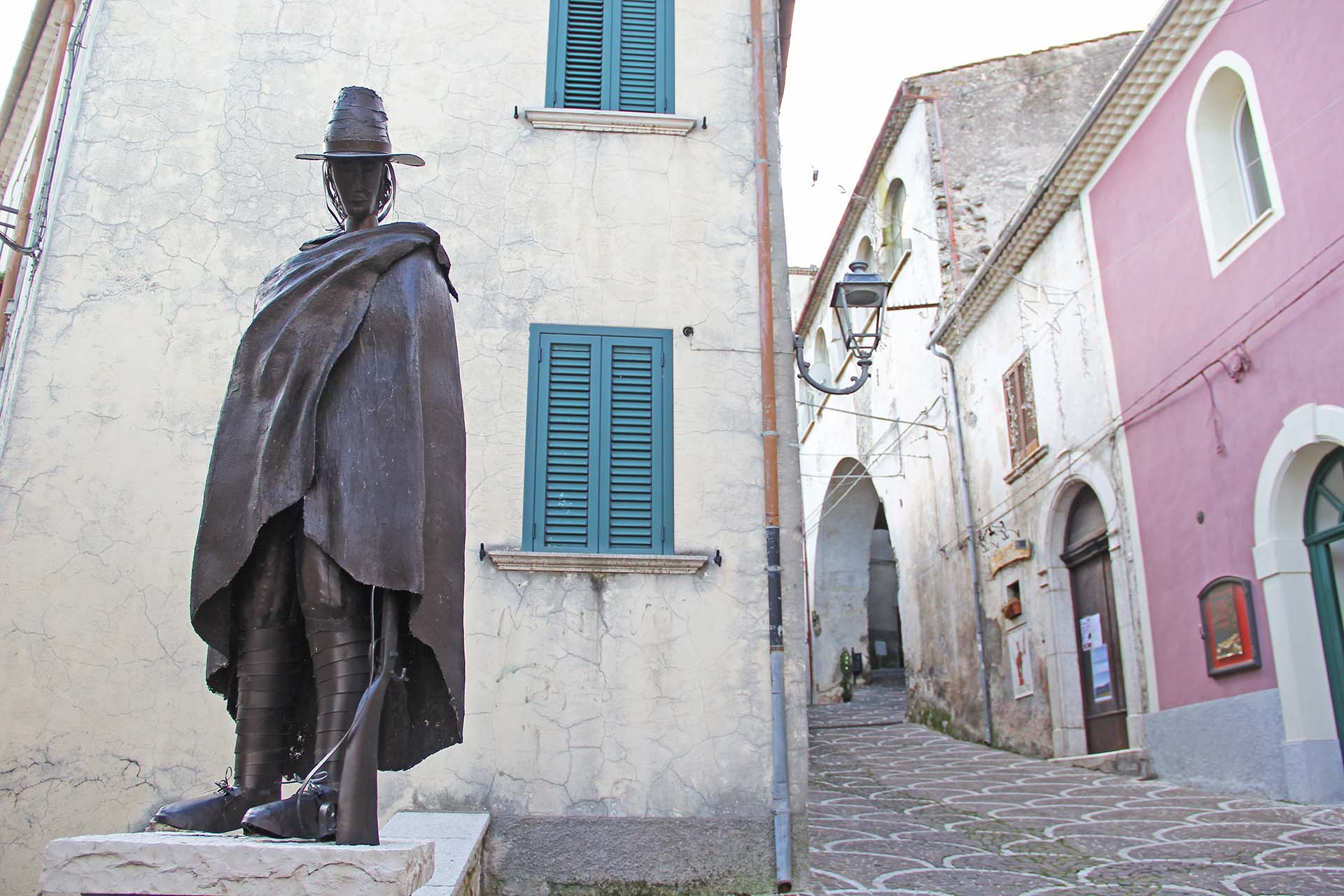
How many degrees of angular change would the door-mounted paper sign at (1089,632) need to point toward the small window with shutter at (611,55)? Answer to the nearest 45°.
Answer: approximately 45° to its left

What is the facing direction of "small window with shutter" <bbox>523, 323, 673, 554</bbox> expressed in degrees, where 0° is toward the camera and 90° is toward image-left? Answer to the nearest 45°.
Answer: approximately 0°

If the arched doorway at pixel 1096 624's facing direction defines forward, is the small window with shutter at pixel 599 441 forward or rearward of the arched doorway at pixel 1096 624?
forward

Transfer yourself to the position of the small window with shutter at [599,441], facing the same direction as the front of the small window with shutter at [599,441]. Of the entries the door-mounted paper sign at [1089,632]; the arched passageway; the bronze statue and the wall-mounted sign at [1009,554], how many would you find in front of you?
1

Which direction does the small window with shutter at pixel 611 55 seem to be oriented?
toward the camera

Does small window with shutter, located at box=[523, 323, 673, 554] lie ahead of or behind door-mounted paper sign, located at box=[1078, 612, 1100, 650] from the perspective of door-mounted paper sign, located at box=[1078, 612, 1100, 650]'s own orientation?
ahead

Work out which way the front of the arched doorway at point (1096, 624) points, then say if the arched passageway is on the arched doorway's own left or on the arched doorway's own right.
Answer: on the arched doorway's own right

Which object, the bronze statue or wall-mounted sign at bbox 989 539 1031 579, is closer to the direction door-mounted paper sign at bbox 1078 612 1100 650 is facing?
the bronze statue

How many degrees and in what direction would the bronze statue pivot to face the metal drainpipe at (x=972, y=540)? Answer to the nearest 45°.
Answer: approximately 180°

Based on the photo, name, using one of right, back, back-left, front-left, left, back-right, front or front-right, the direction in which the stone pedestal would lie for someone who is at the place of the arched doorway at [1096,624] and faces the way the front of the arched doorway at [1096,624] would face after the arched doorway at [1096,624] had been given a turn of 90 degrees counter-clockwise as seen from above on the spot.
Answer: front-right

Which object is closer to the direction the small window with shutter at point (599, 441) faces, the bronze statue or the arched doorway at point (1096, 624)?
the bronze statue

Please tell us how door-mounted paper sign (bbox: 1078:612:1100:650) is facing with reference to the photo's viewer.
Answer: facing the viewer and to the left of the viewer

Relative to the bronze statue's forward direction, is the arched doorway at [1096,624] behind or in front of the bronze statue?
behind

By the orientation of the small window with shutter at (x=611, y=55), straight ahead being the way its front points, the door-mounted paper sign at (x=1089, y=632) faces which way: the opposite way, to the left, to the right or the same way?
to the right
